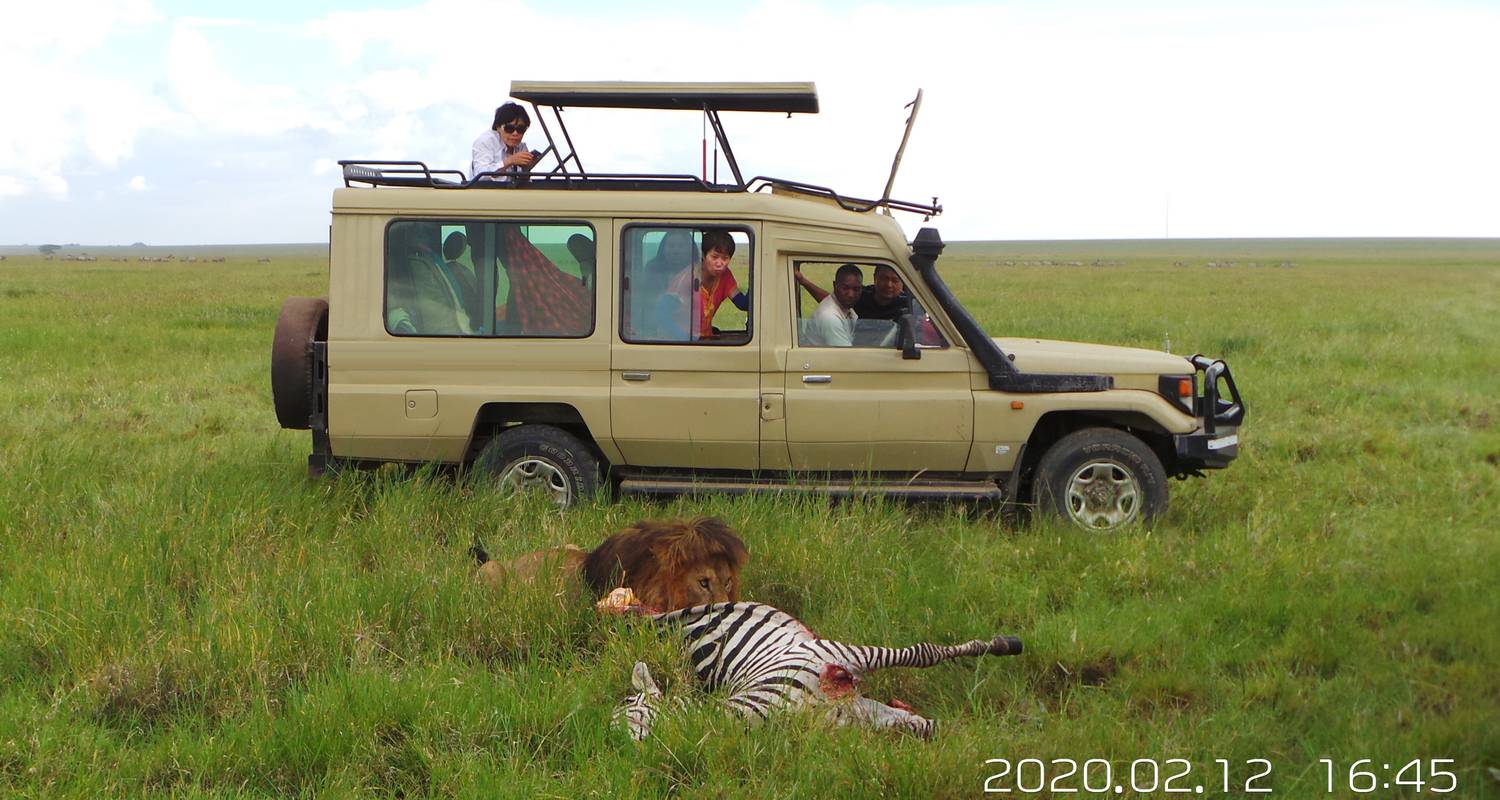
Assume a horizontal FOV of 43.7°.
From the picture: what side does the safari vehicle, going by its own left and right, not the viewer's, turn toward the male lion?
right

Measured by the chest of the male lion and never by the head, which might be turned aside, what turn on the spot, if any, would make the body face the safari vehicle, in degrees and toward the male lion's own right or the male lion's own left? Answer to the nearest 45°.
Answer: approximately 135° to the male lion's own left

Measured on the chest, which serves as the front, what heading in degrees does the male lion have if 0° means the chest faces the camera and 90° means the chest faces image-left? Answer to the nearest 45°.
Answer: approximately 315°

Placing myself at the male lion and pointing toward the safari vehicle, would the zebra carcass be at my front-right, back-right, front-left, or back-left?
back-right

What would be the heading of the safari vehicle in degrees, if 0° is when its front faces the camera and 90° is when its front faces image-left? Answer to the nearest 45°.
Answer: approximately 270°

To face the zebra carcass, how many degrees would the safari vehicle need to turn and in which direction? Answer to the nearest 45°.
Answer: approximately 90° to its right

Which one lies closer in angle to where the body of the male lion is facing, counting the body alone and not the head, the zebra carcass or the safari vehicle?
the zebra carcass
